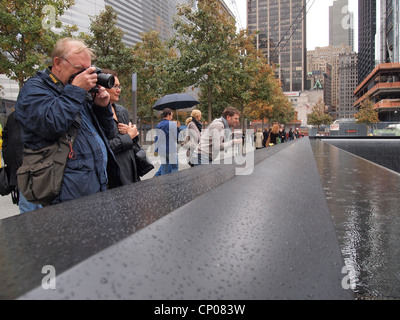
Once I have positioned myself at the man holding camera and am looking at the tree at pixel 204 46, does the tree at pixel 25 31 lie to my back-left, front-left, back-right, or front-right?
front-left

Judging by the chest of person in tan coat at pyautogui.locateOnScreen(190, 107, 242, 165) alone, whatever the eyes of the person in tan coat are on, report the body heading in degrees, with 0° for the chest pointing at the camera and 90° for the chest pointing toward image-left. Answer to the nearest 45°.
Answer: approximately 270°

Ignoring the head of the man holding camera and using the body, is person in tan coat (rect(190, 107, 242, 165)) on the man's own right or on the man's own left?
on the man's own left

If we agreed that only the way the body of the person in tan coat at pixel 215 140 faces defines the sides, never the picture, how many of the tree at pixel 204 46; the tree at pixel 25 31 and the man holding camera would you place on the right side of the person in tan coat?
1

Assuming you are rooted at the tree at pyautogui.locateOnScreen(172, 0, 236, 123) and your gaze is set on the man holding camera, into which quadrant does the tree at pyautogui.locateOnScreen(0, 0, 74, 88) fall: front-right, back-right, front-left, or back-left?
front-right

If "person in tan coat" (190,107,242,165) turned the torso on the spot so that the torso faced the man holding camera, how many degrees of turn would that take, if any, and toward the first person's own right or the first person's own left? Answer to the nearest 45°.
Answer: approximately 90° to the first person's own right

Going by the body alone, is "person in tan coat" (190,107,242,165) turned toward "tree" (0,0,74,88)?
no

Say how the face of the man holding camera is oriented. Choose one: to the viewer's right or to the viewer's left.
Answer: to the viewer's right

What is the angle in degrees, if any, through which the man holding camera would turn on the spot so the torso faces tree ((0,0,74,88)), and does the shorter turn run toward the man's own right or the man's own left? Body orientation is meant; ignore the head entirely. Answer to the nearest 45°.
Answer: approximately 135° to the man's own left

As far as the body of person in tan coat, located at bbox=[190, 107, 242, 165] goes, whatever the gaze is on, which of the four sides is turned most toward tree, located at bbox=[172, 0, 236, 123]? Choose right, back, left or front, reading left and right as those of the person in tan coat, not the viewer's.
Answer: left
